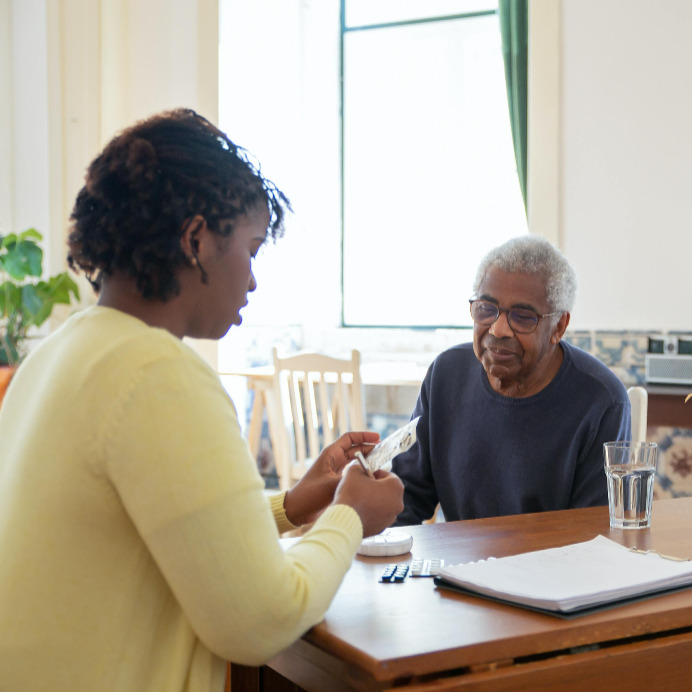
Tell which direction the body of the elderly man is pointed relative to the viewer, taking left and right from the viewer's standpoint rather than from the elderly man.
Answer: facing the viewer and to the left of the viewer

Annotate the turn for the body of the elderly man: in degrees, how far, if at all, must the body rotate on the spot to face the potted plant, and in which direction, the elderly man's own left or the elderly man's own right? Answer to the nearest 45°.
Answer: approximately 90° to the elderly man's own right

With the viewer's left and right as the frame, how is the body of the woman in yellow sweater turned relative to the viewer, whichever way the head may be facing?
facing away from the viewer and to the right of the viewer

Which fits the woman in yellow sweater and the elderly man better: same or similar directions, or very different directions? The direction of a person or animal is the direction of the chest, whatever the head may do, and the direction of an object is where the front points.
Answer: very different directions

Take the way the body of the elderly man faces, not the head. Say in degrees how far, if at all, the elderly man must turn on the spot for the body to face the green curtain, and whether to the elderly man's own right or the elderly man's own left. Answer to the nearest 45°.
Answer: approximately 135° to the elderly man's own right

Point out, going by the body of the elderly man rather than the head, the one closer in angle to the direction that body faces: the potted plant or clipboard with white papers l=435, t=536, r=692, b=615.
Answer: the clipboard with white papers

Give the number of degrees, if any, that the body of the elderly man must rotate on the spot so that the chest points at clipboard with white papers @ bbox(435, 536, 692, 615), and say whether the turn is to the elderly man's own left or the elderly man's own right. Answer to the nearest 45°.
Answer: approximately 45° to the elderly man's own left

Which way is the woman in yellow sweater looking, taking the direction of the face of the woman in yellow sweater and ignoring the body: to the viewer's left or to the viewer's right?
to the viewer's right

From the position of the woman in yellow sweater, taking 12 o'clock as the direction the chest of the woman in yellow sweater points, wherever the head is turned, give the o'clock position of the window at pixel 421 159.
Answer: The window is roughly at 11 o'clock from the woman in yellow sweater.

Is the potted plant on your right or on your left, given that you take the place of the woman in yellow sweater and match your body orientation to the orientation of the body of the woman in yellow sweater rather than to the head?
on your left

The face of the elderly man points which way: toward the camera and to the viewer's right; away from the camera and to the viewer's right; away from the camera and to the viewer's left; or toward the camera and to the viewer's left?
toward the camera and to the viewer's left
